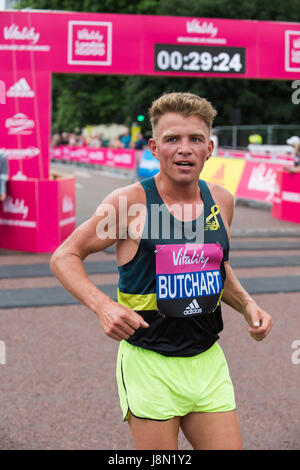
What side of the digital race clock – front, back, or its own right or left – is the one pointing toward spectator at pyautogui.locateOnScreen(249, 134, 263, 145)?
back

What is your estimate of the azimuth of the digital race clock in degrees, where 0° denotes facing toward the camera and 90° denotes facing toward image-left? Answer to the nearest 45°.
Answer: approximately 0°

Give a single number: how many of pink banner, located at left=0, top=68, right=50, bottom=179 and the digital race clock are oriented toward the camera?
2

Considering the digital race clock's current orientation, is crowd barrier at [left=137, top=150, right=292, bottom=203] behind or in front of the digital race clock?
behind

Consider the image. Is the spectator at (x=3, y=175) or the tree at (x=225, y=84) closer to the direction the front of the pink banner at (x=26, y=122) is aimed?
the spectator

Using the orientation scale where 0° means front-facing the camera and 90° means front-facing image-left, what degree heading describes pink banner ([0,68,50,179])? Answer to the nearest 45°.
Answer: approximately 0°

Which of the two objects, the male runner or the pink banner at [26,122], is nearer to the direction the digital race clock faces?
the male runner

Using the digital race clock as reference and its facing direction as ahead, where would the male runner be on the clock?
The male runner is roughly at 12 o'clock from the digital race clock.

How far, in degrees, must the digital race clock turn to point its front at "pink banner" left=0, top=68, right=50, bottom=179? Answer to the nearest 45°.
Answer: approximately 45° to its right

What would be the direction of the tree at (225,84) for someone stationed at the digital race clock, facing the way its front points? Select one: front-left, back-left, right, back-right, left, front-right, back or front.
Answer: back

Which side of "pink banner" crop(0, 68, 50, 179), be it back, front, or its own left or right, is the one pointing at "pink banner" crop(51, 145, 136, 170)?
back

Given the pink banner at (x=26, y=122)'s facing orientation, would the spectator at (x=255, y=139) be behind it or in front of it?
behind
